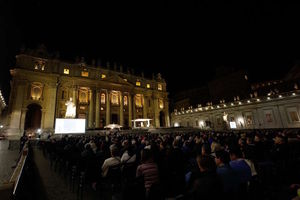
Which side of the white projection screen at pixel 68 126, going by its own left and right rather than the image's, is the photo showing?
front

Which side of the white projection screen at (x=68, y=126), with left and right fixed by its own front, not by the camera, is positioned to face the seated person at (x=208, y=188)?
front

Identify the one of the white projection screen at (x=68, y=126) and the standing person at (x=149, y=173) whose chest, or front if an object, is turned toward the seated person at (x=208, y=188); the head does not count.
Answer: the white projection screen

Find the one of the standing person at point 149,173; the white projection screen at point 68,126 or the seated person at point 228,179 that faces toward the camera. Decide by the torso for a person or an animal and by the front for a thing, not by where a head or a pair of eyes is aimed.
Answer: the white projection screen

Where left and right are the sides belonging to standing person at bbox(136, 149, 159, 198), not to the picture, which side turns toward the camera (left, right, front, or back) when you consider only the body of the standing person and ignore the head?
back

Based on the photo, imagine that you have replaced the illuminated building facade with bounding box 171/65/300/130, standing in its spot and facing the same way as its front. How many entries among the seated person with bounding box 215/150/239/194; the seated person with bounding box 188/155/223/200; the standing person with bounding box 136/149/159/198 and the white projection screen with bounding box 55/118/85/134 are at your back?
0

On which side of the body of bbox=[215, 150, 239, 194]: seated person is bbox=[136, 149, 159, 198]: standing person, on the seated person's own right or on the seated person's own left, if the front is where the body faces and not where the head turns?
on the seated person's own left

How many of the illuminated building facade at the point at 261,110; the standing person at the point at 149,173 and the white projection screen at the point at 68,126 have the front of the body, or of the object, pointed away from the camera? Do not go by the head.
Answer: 1

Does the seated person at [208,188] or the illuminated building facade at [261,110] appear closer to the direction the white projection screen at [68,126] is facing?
the seated person

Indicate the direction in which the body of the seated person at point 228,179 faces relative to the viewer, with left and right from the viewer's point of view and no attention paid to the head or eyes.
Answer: facing away from the viewer and to the left of the viewer

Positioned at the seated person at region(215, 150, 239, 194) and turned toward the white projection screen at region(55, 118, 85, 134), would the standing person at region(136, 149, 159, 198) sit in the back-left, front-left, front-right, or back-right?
front-left

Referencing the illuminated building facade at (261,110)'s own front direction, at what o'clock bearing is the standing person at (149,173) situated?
The standing person is roughly at 11 o'clock from the illuminated building facade.

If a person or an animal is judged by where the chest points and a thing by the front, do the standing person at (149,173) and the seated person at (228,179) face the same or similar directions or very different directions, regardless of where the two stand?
same or similar directions

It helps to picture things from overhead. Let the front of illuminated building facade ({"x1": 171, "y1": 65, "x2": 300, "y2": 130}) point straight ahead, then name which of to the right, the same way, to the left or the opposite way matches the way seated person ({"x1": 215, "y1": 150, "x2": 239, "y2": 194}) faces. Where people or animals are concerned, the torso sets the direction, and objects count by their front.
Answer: to the right

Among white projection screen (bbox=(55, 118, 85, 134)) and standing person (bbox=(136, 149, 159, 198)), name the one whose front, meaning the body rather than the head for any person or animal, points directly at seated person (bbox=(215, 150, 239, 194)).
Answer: the white projection screen

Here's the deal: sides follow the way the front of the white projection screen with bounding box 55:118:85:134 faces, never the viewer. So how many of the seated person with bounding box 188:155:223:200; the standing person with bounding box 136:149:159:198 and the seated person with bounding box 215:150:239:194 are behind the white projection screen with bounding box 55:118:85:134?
0

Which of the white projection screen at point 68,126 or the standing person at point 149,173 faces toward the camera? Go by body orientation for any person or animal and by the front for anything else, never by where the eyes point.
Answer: the white projection screen

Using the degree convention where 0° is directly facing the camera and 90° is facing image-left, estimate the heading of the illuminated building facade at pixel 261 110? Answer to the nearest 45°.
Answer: approximately 45°

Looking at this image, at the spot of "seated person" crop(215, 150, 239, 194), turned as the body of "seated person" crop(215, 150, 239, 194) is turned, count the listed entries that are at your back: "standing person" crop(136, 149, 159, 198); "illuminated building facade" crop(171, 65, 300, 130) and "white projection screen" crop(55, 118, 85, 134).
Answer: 0

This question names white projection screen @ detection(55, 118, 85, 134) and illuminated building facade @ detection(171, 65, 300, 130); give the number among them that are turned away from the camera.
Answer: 0

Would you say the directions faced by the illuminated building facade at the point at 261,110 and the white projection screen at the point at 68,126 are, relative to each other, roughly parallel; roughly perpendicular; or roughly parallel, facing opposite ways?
roughly perpendicular
